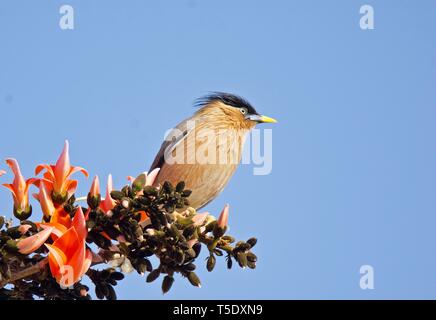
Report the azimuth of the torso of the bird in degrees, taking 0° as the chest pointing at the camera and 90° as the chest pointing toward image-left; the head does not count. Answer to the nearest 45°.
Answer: approximately 270°

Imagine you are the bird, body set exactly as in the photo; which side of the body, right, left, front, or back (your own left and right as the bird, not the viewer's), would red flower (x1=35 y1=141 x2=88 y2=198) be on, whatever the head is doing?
back
